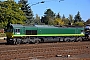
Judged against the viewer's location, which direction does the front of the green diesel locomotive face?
facing the viewer and to the left of the viewer
